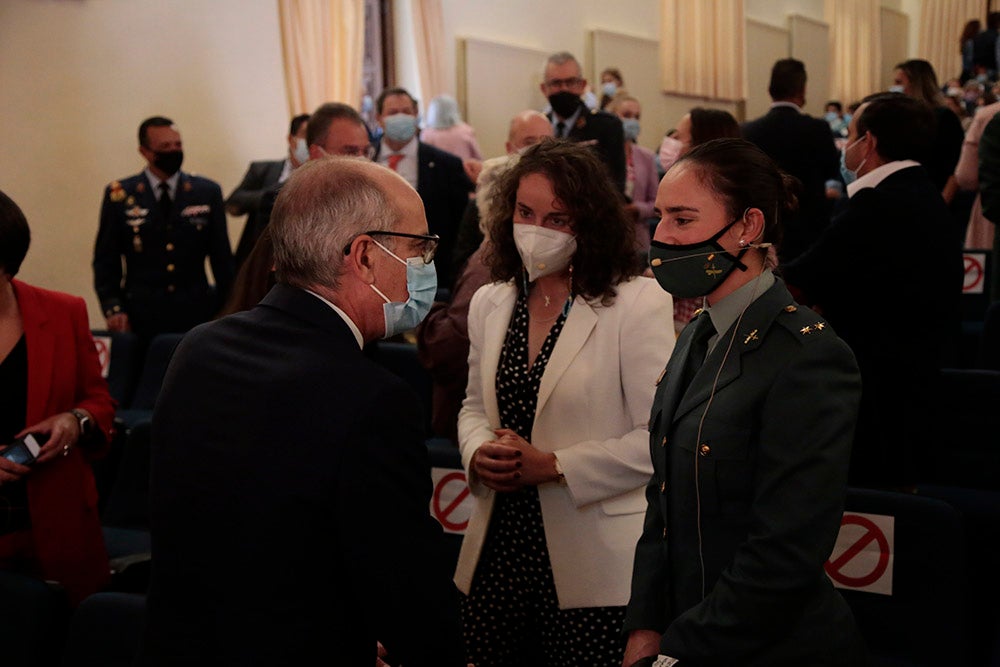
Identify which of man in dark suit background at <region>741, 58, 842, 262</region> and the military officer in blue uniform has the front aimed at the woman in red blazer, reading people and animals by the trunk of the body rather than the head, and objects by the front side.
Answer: the military officer in blue uniform

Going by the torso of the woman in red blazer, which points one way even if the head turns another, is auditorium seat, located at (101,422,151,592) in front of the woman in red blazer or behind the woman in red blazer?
behind

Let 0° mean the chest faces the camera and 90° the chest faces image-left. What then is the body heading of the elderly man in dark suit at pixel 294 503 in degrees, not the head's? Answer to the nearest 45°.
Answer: approximately 225°

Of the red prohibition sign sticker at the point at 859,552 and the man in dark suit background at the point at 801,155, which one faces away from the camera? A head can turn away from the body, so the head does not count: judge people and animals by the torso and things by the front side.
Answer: the man in dark suit background

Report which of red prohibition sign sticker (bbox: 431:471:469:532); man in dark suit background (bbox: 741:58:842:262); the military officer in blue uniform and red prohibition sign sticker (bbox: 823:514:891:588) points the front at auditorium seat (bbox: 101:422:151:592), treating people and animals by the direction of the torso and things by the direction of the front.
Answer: the military officer in blue uniform

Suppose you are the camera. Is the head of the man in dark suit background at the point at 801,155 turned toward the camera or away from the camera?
away from the camera

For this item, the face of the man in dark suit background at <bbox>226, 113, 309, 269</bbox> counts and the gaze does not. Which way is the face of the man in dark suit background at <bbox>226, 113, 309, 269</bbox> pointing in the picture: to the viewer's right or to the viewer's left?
to the viewer's right

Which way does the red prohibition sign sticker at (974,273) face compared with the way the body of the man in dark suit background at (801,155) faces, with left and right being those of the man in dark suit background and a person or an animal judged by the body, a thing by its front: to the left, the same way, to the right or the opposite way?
the opposite way

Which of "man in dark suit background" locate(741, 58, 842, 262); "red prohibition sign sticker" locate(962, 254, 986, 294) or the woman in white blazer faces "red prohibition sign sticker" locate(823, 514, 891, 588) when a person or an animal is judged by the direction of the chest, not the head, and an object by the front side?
"red prohibition sign sticker" locate(962, 254, 986, 294)
